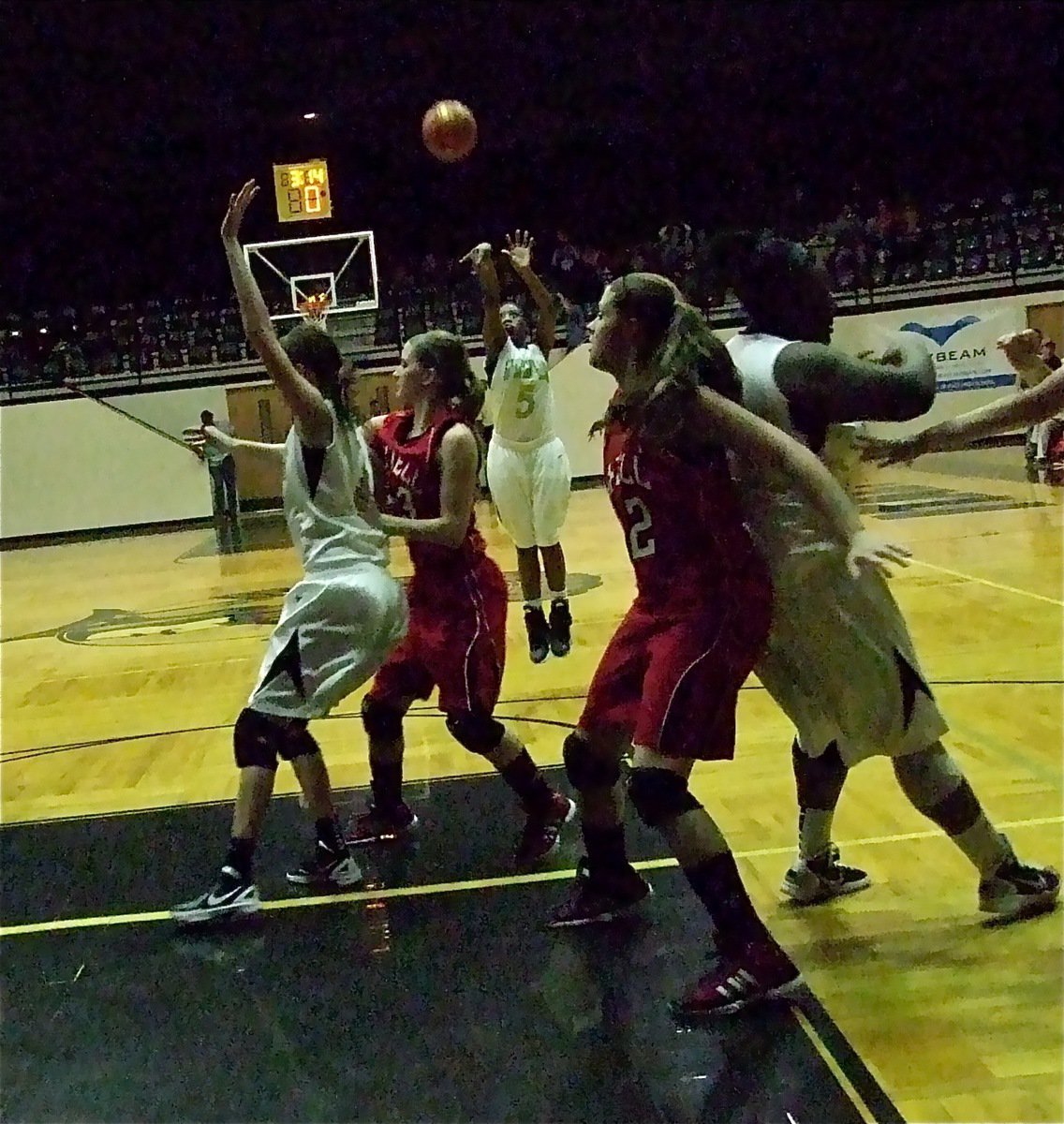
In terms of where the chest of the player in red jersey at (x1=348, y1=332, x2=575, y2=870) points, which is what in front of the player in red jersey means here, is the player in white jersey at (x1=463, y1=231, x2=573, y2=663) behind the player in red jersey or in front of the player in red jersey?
behind

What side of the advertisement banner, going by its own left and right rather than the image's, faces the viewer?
front

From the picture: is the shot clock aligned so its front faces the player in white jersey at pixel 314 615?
yes

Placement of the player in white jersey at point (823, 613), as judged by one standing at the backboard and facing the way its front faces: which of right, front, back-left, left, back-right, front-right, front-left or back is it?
front

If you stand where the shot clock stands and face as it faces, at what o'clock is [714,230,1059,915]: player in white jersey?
The player in white jersey is roughly at 12 o'clock from the shot clock.

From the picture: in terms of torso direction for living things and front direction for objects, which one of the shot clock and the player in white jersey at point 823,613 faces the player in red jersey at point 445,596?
the shot clock

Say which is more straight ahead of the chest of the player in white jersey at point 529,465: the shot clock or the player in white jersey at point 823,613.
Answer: the player in white jersey

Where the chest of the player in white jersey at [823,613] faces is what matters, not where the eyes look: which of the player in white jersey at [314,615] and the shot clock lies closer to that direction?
the shot clock

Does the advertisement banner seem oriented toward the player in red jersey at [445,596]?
yes

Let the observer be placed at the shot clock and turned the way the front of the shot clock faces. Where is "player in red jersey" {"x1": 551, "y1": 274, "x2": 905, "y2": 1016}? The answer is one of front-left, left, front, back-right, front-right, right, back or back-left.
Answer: front

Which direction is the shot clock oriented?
toward the camera

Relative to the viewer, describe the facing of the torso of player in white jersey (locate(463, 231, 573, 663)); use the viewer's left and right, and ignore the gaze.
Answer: facing the viewer

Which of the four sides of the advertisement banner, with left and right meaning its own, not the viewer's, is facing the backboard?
right
